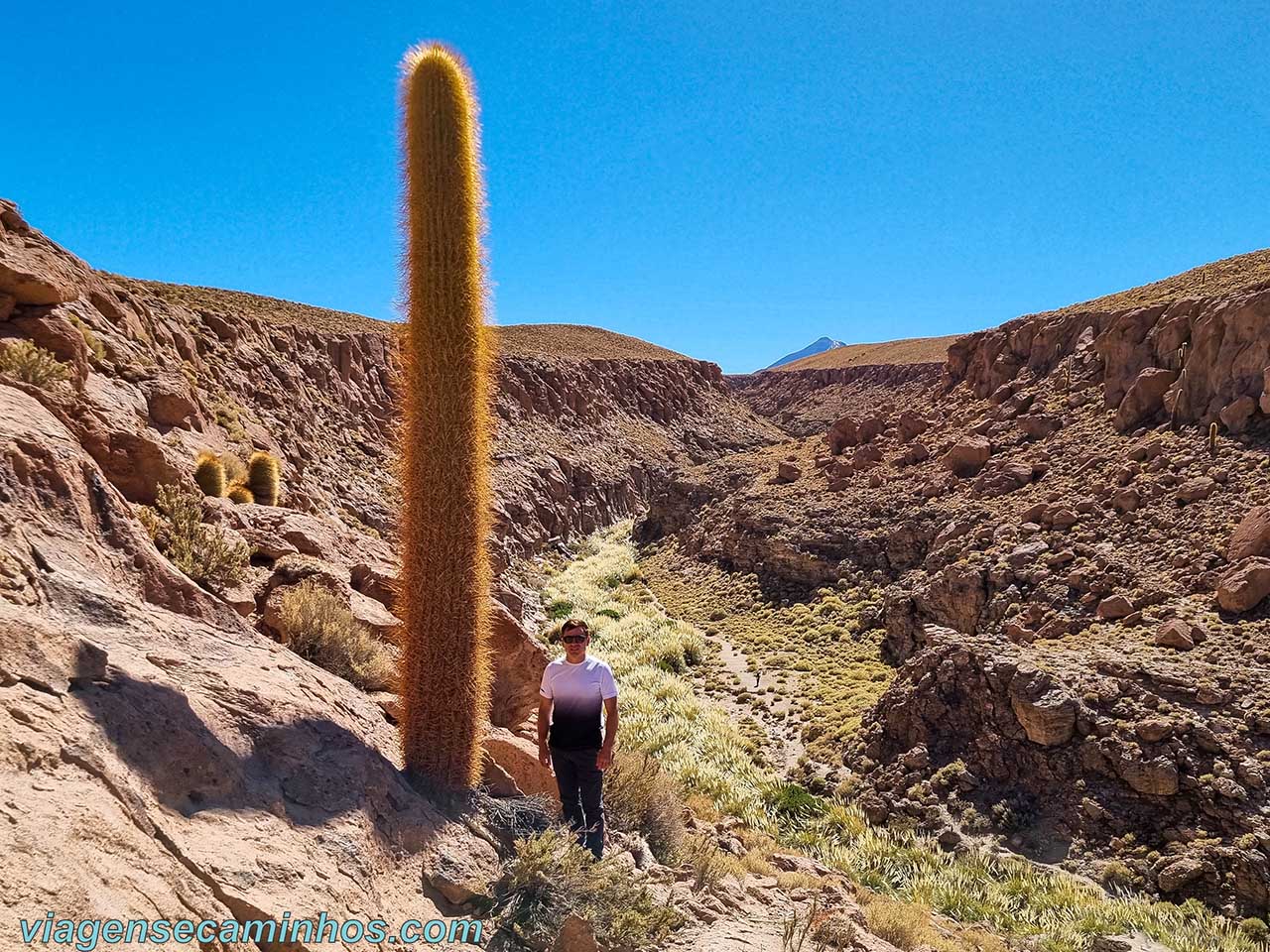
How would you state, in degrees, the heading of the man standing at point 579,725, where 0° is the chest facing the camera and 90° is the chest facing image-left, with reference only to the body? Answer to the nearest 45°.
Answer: approximately 0°

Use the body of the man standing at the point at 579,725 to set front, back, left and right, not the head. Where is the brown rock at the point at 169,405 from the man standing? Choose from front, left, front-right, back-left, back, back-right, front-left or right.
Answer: back-right

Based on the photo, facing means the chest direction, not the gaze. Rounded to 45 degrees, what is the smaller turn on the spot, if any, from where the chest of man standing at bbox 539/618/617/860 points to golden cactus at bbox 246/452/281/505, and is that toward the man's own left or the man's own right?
approximately 135° to the man's own right

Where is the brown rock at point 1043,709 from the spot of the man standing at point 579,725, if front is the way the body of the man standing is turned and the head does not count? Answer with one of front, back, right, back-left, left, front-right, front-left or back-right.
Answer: back-left

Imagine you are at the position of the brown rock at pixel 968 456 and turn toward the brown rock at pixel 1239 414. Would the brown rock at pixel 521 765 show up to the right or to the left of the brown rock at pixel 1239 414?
right
